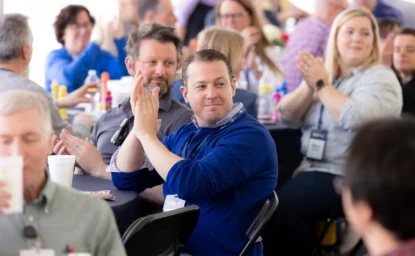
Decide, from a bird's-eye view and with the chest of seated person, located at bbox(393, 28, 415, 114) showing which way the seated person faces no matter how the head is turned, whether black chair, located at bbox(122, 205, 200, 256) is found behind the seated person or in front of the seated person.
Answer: in front

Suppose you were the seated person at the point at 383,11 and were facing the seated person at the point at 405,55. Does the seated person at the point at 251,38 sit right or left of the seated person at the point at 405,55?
right

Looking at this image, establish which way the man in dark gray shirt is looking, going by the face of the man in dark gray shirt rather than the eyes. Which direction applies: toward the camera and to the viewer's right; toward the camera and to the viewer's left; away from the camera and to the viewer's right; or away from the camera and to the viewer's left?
toward the camera and to the viewer's right

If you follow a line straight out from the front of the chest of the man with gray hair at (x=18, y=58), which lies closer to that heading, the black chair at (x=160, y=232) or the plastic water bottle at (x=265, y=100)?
the plastic water bottle

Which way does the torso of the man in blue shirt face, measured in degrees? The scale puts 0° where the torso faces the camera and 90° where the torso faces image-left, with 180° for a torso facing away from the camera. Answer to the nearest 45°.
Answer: approximately 45°

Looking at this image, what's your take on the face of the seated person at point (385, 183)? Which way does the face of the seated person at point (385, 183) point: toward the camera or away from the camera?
away from the camera

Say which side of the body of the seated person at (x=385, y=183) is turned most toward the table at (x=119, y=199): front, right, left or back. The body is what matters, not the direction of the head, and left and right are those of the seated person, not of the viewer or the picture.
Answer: front

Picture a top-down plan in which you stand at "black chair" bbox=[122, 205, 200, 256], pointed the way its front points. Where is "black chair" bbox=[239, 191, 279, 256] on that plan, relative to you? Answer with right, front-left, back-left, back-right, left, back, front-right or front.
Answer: right

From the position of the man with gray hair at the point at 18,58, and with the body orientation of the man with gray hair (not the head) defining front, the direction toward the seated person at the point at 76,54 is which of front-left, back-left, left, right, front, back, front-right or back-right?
front-left

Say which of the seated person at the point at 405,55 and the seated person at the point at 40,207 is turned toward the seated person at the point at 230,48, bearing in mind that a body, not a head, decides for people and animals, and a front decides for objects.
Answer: the seated person at the point at 405,55

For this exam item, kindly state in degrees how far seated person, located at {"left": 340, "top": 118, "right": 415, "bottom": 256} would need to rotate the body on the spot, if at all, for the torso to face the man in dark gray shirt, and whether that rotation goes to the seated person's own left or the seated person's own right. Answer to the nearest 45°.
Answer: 0° — they already face them

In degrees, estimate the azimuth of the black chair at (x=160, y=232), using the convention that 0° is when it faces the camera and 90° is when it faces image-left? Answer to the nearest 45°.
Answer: approximately 135°

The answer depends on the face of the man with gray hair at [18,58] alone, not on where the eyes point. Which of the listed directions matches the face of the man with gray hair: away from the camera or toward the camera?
away from the camera
